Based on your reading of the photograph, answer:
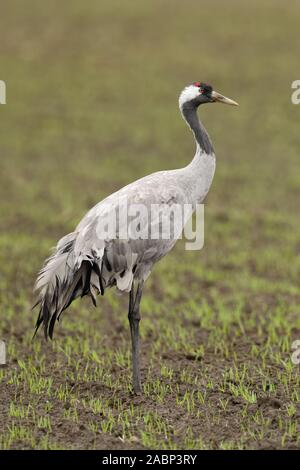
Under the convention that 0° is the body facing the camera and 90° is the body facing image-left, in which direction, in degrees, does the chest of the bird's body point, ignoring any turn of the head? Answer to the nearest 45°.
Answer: approximately 270°
